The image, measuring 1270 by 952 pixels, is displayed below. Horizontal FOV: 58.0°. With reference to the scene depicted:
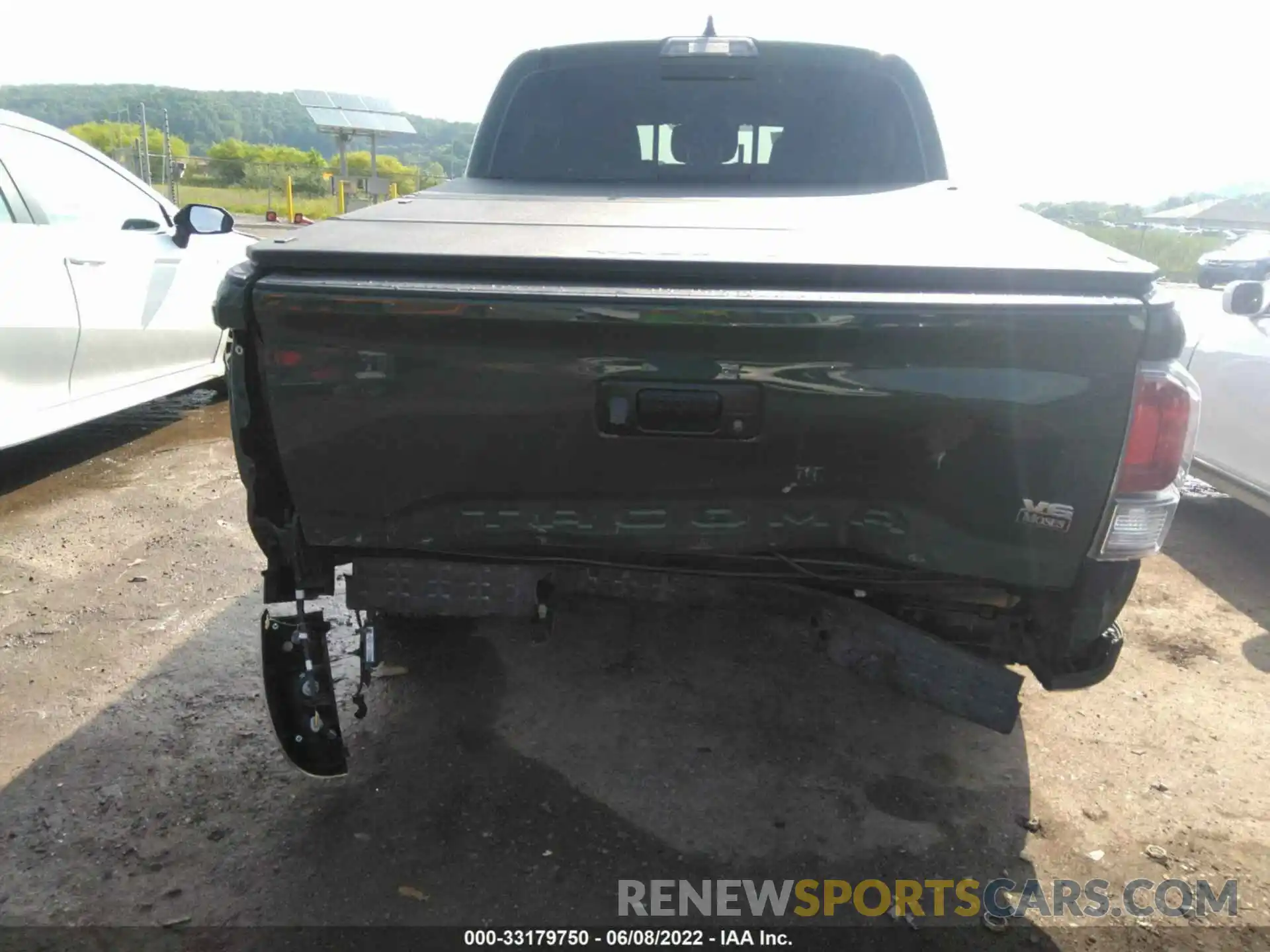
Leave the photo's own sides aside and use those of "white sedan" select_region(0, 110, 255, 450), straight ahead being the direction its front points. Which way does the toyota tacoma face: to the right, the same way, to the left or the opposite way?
the same way

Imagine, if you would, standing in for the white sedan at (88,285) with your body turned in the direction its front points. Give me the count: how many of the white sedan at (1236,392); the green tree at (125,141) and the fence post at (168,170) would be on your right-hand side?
1

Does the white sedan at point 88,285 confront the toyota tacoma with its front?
no

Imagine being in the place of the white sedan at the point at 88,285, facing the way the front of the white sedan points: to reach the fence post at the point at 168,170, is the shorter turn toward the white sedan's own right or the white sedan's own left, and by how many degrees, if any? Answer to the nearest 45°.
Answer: approximately 45° to the white sedan's own left

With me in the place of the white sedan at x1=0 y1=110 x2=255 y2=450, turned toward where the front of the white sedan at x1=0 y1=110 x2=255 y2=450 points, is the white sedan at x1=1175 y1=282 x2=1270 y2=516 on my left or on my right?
on my right

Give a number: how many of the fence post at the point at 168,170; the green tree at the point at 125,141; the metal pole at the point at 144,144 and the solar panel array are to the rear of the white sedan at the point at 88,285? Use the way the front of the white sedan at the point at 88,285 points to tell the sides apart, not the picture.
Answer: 0

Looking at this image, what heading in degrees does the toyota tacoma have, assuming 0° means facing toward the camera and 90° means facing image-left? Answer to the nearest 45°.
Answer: approximately 180°

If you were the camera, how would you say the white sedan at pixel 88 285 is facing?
facing away from the viewer and to the right of the viewer

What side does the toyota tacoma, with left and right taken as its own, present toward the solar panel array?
front

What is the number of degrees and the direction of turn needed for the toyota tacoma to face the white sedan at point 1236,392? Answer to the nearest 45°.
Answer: approximately 45° to its right

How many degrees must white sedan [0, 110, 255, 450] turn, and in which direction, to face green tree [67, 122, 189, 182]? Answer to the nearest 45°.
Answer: approximately 45° to its left

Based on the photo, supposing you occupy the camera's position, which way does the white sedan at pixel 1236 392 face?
facing away from the viewer and to the left of the viewer

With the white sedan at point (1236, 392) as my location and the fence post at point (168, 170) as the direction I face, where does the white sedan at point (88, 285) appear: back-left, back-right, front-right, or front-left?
front-left

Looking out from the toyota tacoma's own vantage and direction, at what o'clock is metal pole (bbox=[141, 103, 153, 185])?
The metal pole is roughly at 11 o'clock from the toyota tacoma.

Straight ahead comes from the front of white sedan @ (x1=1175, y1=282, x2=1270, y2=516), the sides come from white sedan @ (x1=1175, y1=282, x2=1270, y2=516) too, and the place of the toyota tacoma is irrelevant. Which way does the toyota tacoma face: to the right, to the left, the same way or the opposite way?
the same way
